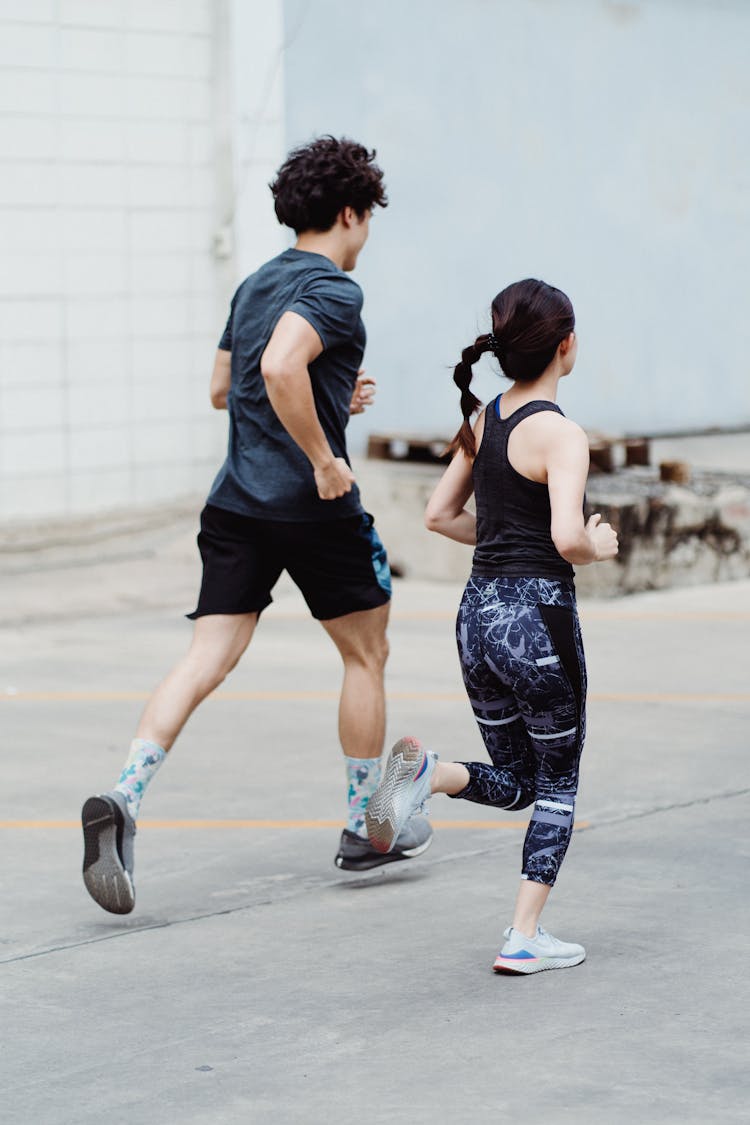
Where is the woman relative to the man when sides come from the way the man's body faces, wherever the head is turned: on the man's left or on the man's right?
on the man's right

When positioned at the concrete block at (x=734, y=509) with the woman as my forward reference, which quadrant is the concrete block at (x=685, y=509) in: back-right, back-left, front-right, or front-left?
front-right

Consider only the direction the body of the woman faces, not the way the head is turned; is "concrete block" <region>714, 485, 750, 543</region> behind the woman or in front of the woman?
in front

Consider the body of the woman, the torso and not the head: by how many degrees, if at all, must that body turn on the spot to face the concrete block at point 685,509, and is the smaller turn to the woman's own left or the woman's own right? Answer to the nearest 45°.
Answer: approximately 45° to the woman's own left

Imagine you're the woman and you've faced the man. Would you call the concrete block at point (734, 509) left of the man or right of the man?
right

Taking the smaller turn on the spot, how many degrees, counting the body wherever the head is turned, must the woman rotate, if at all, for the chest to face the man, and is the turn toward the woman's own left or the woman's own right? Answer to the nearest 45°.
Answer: approximately 90° to the woman's own left

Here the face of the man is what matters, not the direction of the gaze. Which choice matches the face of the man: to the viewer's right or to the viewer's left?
to the viewer's right

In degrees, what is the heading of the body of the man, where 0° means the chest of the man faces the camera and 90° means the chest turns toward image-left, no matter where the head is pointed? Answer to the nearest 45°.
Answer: approximately 225°

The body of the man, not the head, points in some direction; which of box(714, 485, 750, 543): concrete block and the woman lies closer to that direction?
the concrete block

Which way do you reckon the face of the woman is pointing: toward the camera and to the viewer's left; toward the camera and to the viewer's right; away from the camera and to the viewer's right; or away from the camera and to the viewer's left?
away from the camera and to the viewer's right

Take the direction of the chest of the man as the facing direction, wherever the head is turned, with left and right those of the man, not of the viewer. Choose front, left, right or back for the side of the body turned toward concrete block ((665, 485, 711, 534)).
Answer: front

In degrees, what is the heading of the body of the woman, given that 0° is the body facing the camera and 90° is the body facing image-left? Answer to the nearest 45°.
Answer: approximately 225°

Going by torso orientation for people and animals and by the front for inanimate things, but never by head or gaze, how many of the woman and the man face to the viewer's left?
0
